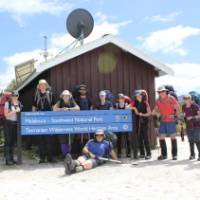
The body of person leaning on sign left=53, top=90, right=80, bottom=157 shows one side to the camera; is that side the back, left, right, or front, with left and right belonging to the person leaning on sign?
front

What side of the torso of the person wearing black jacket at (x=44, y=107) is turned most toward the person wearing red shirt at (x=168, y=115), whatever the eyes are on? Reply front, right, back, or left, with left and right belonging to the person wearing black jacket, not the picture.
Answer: left

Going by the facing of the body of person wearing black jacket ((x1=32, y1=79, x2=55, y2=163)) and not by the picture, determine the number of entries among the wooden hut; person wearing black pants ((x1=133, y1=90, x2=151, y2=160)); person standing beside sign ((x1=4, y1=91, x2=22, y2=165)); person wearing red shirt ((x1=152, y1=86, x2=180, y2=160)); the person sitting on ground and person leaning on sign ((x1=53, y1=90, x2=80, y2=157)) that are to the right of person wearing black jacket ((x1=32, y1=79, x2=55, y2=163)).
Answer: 1

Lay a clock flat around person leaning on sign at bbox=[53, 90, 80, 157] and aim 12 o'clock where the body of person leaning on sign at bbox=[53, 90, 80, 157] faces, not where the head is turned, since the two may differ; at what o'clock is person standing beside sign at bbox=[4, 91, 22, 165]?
person standing beside sign at bbox=[4, 91, 22, 165] is roughly at 3 o'clock from person leaning on sign at bbox=[53, 90, 80, 157].

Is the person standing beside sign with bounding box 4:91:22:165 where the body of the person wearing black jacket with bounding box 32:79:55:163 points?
no

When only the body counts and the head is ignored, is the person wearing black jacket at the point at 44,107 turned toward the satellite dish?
no

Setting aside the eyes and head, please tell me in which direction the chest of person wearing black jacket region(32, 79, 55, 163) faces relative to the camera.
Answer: toward the camera

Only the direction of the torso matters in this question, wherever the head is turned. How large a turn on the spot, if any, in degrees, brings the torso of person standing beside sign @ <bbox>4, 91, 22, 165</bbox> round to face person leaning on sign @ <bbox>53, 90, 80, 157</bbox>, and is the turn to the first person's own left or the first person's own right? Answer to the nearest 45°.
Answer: approximately 45° to the first person's own left

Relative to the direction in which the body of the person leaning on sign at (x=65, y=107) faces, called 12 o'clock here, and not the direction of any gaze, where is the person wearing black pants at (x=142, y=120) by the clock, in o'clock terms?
The person wearing black pants is roughly at 9 o'clock from the person leaning on sign.

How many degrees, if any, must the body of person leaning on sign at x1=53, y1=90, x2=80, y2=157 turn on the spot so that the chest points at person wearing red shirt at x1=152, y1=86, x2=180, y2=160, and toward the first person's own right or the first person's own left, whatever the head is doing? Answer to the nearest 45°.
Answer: approximately 90° to the first person's own left

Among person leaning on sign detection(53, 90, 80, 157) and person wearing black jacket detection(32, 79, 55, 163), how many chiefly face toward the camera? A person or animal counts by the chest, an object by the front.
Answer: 2

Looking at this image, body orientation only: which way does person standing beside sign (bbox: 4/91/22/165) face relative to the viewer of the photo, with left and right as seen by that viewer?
facing the viewer and to the right of the viewer

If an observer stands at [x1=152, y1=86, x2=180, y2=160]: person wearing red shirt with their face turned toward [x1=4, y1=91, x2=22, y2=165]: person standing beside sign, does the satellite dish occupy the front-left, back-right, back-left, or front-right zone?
front-right

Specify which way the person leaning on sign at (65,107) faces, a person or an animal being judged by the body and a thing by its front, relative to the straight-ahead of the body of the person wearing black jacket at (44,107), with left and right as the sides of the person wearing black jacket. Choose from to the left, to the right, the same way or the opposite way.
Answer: the same way

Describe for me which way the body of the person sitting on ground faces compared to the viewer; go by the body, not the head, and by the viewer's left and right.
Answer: facing the viewer and to the left of the viewer
